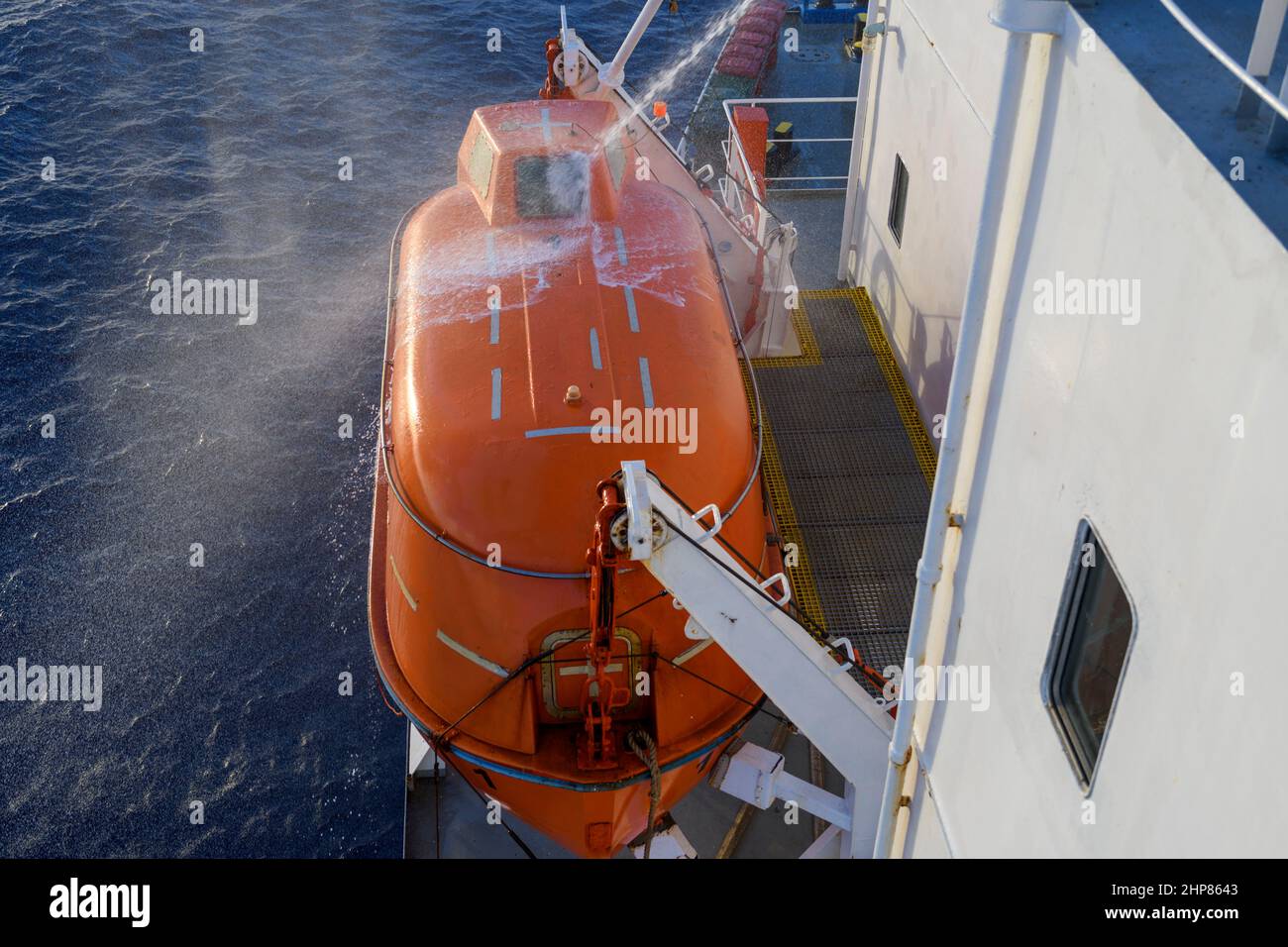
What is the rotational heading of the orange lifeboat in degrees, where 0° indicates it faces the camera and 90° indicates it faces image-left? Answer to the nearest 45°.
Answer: approximately 0°
